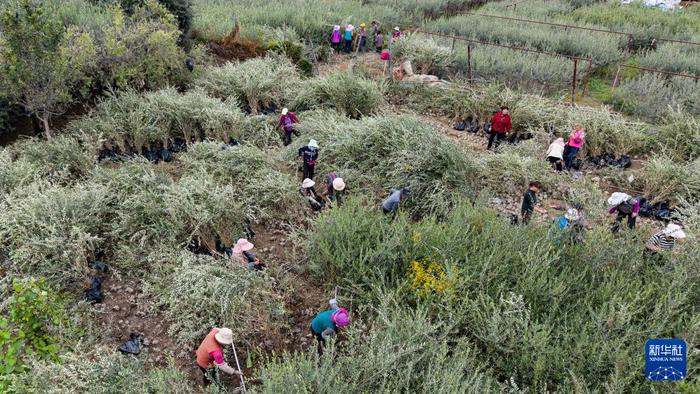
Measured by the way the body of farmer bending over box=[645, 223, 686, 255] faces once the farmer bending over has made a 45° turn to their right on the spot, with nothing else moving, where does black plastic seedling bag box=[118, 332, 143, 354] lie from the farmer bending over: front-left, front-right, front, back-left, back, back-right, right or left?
right

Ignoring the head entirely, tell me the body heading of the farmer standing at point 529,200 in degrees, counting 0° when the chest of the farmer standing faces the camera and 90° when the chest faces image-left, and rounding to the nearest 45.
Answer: approximately 270°

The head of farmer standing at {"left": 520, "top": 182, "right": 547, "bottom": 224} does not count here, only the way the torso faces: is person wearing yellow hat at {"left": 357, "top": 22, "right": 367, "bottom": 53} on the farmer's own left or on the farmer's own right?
on the farmer's own left

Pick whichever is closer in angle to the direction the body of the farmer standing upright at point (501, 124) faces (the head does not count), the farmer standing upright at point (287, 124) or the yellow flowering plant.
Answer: the yellow flowering plant

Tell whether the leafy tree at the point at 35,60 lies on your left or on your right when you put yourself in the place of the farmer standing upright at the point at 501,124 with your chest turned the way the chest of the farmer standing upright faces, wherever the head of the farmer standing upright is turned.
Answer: on your right

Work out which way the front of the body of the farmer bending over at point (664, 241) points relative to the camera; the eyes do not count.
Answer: to the viewer's right

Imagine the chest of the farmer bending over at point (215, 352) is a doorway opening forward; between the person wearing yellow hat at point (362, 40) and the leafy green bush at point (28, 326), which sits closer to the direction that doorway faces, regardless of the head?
the person wearing yellow hat
